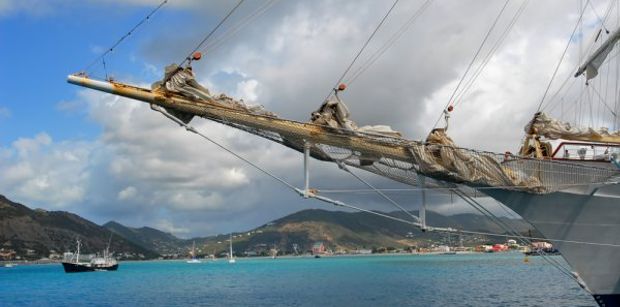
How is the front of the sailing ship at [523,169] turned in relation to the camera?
facing to the left of the viewer
